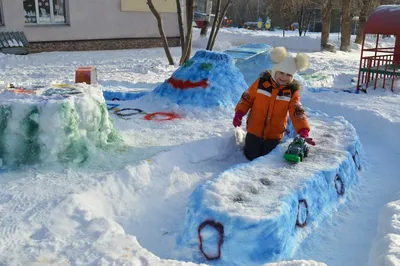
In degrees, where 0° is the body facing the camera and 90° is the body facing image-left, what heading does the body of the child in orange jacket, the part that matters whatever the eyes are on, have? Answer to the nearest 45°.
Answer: approximately 0°

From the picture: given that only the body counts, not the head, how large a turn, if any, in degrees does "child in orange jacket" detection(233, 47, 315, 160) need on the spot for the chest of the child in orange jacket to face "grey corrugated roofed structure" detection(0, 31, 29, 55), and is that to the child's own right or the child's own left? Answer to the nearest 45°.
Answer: approximately 135° to the child's own right

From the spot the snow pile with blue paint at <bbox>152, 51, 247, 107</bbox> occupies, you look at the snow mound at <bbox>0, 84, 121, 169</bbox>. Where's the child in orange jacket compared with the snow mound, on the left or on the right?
left

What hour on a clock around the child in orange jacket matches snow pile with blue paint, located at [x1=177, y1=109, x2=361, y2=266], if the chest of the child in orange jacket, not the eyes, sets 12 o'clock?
The snow pile with blue paint is roughly at 12 o'clock from the child in orange jacket.

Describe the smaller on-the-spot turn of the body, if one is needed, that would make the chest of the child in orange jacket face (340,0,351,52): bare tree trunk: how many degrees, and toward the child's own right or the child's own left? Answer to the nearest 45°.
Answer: approximately 180°

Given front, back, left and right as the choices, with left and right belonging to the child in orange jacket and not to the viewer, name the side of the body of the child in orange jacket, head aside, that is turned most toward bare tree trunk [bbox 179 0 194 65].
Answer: back

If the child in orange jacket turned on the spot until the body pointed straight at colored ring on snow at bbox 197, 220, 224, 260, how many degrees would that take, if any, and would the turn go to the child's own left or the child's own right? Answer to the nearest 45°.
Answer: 0° — they already face it

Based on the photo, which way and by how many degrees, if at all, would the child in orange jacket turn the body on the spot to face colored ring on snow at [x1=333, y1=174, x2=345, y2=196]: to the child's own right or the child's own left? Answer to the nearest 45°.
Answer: approximately 45° to the child's own left

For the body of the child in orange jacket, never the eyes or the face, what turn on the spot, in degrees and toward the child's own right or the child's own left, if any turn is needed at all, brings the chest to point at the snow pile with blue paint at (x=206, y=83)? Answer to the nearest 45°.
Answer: approximately 135° to the child's own right

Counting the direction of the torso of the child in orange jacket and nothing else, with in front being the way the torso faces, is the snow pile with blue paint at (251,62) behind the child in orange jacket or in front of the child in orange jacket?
behind

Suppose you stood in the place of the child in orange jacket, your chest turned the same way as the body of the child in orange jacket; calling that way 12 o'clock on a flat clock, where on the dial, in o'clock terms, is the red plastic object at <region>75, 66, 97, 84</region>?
The red plastic object is roughly at 4 o'clock from the child in orange jacket.
